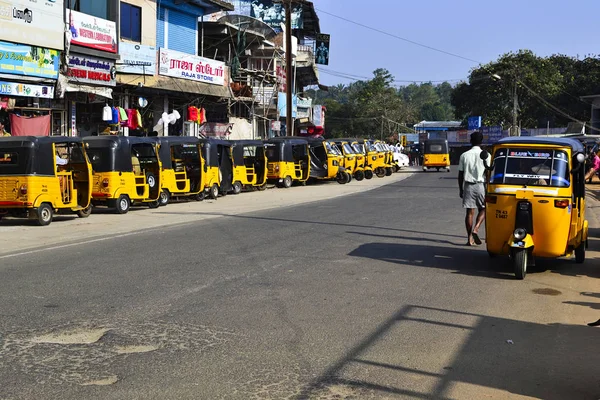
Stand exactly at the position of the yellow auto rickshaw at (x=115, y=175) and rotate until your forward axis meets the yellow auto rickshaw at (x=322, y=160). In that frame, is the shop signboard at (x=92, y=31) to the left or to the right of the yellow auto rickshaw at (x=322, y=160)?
left

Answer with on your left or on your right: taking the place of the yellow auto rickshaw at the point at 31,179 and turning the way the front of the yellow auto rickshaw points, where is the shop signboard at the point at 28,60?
on your left

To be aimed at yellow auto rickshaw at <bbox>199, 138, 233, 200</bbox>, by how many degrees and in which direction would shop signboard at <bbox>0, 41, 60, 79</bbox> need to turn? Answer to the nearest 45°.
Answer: approximately 45° to its left

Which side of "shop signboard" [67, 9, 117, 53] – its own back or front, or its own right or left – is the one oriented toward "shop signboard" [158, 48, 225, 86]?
left

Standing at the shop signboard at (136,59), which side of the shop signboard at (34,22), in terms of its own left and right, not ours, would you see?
left

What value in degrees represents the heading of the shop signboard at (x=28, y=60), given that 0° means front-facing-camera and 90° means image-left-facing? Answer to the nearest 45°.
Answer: approximately 315°

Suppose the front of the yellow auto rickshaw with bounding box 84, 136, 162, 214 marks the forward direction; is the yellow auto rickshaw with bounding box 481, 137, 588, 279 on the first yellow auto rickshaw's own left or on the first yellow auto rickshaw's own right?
on the first yellow auto rickshaw's own right
